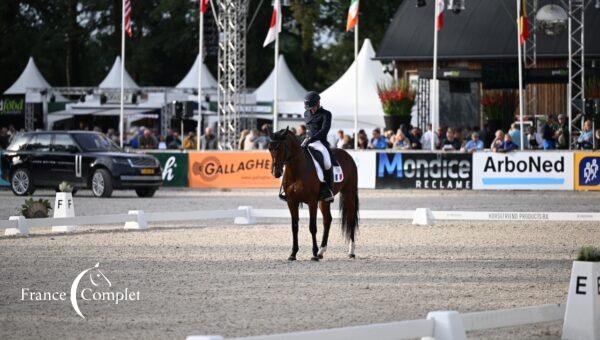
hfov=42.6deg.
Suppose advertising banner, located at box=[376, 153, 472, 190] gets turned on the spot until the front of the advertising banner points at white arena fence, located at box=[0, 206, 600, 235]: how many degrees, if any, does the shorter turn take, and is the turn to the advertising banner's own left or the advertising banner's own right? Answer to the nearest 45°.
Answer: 0° — it already faces it

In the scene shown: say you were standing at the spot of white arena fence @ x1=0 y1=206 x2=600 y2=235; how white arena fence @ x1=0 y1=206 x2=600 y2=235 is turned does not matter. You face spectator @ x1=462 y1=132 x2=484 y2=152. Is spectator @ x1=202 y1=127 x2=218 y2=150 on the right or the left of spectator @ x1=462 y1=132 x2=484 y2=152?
left

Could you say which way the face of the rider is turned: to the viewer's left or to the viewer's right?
to the viewer's left

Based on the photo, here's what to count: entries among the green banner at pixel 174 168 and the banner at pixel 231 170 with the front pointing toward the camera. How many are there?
2

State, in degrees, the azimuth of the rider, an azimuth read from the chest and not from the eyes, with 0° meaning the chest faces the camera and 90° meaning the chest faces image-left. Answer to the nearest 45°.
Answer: approximately 45°

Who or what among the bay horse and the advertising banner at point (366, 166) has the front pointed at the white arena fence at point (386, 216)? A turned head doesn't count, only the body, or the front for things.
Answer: the advertising banner
